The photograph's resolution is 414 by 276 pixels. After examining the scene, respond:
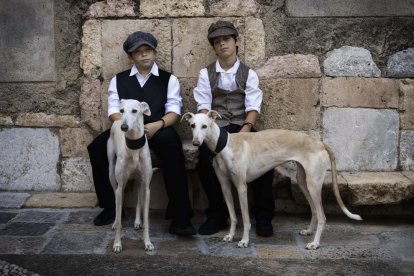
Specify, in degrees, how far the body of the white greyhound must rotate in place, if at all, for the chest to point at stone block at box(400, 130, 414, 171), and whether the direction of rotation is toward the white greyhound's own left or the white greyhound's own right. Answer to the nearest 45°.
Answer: approximately 90° to the white greyhound's own left

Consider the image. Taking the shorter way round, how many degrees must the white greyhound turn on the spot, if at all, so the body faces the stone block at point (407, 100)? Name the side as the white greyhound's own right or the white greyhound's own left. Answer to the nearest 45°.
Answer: approximately 90° to the white greyhound's own left

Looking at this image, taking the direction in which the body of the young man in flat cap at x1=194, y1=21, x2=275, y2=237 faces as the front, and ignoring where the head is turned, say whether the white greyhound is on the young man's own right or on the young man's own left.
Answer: on the young man's own right

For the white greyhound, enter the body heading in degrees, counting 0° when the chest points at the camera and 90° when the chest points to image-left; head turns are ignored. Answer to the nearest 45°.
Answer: approximately 0°

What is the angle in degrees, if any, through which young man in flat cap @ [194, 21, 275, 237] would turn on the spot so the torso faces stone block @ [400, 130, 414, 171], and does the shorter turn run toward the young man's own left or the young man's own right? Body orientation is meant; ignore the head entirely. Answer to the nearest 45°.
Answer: approximately 90° to the young man's own left

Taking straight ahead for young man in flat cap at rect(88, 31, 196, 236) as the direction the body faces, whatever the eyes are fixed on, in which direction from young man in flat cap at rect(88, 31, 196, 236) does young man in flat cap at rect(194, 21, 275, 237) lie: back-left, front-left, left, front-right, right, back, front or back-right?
left

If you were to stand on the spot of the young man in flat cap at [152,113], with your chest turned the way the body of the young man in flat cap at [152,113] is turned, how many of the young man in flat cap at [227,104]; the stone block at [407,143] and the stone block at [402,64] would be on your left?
3

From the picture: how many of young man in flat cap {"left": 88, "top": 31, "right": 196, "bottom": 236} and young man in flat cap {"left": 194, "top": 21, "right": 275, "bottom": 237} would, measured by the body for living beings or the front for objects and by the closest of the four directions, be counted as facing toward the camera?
2

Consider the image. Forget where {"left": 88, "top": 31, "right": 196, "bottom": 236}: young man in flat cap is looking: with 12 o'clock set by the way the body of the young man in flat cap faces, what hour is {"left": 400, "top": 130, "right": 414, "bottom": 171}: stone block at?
The stone block is roughly at 9 o'clock from the young man in flat cap.
